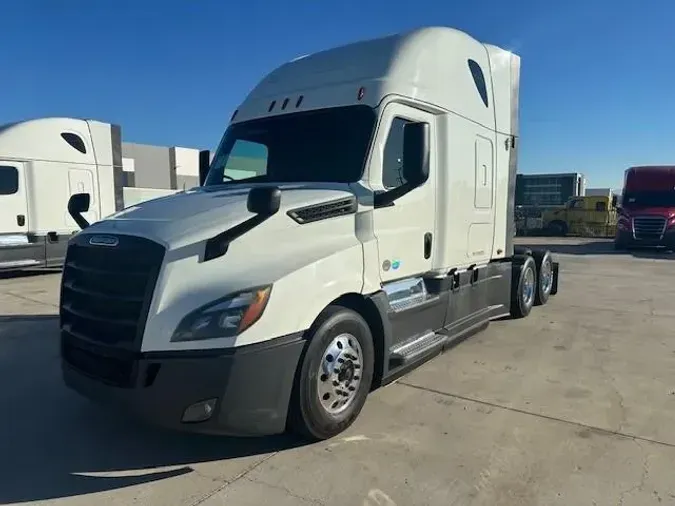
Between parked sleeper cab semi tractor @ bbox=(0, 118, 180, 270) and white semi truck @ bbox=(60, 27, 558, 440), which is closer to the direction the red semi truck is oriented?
the white semi truck

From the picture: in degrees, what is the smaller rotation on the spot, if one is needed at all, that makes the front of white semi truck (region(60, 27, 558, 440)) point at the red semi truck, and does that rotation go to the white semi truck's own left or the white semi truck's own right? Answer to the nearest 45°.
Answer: approximately 180°

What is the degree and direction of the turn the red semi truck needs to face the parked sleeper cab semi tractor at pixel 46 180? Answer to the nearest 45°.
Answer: approximately 45° to its right

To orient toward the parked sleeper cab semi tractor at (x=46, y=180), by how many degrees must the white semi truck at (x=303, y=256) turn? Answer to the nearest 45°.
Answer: approximately 90° to its right

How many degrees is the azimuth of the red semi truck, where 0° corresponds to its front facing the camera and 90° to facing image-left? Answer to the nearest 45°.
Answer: approximately 0°

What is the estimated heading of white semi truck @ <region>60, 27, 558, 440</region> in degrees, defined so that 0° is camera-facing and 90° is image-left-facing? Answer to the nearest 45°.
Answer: approximately 45°
